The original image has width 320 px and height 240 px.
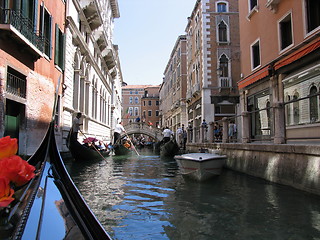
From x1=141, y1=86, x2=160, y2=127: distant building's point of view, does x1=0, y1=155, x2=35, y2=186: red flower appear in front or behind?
in front

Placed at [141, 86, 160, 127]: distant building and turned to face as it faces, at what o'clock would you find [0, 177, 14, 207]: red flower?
The red flower is roughly at 12 o'clock from the distant building.

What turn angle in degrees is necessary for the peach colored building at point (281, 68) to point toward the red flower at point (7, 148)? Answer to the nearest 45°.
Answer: approximately 45° to its left

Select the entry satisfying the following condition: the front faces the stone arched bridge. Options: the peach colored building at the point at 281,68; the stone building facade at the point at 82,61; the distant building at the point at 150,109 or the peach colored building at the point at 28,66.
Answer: the distant building

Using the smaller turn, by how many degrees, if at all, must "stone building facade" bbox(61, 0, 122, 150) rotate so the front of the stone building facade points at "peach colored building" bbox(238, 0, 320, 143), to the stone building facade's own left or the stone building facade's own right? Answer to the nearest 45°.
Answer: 0° — it already faces it

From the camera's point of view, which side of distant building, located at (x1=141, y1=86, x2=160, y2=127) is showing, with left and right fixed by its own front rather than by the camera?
front

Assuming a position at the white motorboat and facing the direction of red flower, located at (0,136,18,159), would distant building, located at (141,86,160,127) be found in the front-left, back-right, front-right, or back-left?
back-right

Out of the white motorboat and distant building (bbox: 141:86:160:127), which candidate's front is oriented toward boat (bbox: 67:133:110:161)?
the distant building

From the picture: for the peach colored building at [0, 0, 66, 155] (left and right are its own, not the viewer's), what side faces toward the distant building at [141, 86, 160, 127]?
left

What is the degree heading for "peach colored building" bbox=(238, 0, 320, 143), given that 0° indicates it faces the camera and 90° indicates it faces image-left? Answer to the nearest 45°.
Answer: approximately 45°

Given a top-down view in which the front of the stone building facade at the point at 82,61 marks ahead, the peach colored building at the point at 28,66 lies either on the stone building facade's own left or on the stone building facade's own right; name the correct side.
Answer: on the stone building facade's own right

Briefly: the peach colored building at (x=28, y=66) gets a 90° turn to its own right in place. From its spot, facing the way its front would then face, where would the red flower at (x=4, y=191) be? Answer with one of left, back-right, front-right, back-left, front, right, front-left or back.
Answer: front-left

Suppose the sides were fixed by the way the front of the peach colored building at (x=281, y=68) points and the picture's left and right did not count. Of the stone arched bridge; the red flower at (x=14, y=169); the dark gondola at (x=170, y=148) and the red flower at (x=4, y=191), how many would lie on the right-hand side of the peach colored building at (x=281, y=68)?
2

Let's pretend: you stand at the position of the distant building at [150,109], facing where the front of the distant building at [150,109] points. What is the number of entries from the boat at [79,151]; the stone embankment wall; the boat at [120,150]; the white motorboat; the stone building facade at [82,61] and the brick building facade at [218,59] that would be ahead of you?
6

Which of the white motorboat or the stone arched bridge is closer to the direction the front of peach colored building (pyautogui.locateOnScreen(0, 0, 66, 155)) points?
the white motorboat

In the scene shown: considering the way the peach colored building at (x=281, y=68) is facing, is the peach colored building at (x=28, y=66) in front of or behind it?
in front

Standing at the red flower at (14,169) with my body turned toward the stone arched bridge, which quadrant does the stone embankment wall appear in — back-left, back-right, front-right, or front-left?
front-right
